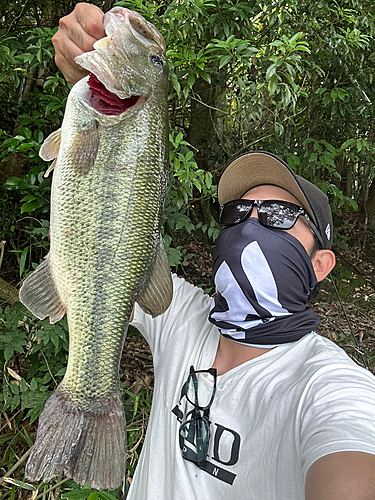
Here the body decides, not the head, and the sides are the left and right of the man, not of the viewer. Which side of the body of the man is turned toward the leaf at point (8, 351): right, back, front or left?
right

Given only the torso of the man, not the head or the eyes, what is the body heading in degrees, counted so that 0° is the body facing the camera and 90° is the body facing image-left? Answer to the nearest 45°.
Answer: approximately 45°

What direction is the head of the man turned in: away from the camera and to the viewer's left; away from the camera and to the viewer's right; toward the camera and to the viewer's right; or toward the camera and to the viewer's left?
toward the camera and to the viewer's left

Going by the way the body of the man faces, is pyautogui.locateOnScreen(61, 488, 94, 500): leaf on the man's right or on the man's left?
on the man's right
